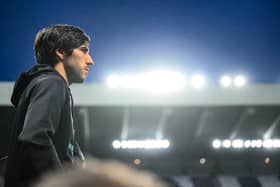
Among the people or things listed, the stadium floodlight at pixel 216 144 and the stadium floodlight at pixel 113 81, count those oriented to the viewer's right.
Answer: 0

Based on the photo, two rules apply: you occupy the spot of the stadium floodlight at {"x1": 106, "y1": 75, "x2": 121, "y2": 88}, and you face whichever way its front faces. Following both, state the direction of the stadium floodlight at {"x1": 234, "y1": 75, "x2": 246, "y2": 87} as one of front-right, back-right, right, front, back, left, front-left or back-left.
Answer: left

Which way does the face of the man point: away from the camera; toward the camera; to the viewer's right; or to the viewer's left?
to the viewer's right

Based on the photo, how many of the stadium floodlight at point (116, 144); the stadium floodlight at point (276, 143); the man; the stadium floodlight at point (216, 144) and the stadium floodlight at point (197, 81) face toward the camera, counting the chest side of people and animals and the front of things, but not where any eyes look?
4

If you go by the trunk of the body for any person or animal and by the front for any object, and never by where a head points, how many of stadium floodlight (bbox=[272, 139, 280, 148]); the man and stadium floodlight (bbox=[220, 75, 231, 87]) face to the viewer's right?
1

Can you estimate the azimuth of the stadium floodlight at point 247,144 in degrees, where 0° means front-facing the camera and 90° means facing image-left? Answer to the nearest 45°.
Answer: approximately 0°

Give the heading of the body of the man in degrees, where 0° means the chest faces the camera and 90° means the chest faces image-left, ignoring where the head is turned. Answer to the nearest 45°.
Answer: approximately 270°

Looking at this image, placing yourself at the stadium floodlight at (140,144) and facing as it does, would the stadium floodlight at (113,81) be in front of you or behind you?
in front

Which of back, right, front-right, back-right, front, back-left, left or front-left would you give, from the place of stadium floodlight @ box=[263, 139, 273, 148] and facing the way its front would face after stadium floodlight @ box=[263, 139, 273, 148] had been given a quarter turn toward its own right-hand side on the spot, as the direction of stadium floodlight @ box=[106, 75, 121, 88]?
front-left

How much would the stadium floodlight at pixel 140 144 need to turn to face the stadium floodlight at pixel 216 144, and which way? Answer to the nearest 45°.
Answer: approximately 90° to its left
